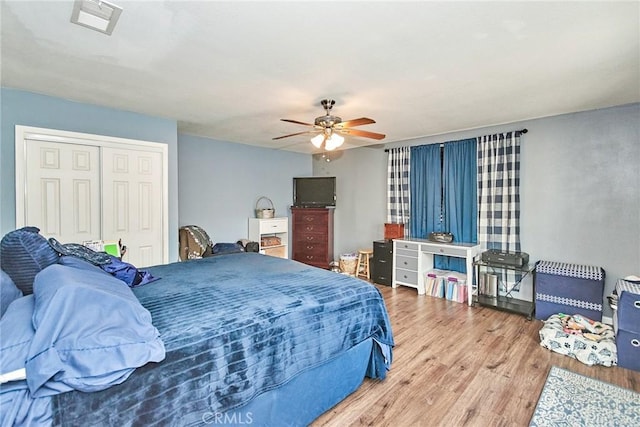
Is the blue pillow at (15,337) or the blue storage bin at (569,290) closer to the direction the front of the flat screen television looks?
the blue pillow

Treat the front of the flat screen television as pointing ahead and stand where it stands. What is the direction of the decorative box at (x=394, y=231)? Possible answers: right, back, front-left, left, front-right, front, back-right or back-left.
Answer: front-left

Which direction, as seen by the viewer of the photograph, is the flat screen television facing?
facing the viewer

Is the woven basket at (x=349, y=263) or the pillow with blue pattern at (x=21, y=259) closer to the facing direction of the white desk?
the pillow with blue pattern

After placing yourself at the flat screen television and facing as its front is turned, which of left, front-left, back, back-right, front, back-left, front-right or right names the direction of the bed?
front

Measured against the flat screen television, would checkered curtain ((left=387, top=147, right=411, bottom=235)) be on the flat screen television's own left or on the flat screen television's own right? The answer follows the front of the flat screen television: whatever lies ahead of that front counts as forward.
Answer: on the flat screen television's own left

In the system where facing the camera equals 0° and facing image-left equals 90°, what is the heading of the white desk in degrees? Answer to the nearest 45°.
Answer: approximately 45°

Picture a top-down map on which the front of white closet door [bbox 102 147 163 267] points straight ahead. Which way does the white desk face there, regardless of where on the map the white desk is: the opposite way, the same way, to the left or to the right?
to the right

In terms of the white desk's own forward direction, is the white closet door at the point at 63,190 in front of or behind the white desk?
in front
